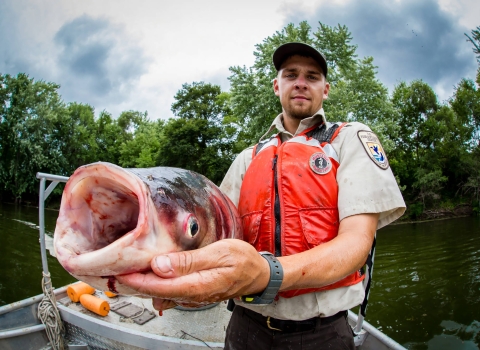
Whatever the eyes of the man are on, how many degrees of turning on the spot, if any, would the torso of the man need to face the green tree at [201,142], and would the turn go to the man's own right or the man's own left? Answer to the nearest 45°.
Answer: approximately 135° to the man's own right

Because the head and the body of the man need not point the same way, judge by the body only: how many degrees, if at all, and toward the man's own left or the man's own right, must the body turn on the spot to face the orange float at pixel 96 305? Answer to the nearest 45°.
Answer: approximately 90° to the man's own right

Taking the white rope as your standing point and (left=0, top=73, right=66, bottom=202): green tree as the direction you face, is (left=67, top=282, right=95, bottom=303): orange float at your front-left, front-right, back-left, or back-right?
front-right

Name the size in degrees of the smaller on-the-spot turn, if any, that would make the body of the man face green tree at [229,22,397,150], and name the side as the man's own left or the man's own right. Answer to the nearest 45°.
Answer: approximately 135° to the man's own right

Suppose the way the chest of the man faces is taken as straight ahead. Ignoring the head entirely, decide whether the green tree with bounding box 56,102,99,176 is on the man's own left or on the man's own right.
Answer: on the man's own right

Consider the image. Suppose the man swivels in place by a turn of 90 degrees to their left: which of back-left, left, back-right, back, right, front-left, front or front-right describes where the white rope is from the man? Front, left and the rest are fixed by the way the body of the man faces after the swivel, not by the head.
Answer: back

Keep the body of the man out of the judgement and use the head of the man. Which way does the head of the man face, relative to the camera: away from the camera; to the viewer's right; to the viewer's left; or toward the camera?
toward the camera

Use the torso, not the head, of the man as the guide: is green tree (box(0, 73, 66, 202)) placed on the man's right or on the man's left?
on the man's right

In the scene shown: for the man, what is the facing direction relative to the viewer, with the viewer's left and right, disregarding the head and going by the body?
facing the viewer and to the left of the viewer

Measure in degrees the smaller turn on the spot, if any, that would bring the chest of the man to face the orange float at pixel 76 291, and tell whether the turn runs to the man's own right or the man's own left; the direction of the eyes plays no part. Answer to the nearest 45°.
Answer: approximately 90° to the man's own right

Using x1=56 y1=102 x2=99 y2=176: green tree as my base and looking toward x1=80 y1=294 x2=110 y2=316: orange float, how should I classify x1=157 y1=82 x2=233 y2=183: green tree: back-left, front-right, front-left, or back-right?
front-left
